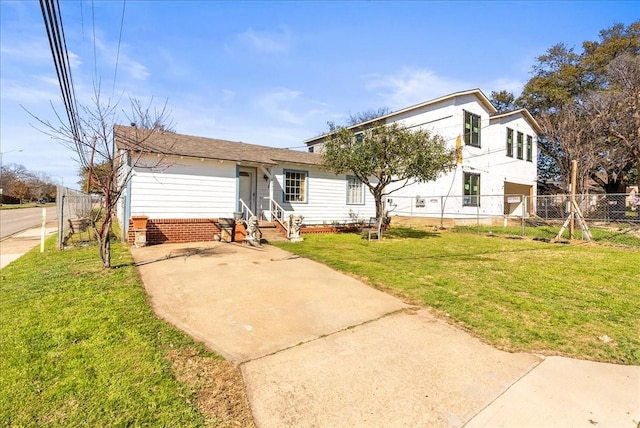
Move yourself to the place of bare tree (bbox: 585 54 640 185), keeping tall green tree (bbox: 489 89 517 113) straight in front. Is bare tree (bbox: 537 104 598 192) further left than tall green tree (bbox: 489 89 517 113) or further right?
left

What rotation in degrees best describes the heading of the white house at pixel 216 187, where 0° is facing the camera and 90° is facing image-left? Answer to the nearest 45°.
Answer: approximately 315°

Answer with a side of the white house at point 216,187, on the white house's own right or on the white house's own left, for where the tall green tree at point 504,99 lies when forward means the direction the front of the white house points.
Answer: on the white house's own left

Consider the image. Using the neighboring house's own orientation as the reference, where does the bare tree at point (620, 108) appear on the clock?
The bare tree is roughly at 10 o'clock from the neighboring house.

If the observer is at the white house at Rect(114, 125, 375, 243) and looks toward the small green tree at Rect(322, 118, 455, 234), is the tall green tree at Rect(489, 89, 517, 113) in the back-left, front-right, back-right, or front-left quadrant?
front-left

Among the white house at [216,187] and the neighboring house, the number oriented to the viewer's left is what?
0

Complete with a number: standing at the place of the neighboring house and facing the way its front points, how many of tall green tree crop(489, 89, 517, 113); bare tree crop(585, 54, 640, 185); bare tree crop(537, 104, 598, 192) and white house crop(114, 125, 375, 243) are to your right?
1

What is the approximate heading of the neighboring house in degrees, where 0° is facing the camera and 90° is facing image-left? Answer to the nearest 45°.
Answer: approximately 315°

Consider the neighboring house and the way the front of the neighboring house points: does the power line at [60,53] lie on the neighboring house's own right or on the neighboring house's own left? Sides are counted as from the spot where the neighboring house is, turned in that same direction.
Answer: on the neighboring house's own right

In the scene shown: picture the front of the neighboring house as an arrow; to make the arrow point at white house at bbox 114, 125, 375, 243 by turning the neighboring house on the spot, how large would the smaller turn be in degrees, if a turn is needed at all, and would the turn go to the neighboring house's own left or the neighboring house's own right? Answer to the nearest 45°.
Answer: approximately 90° to the neighboring house's own right
